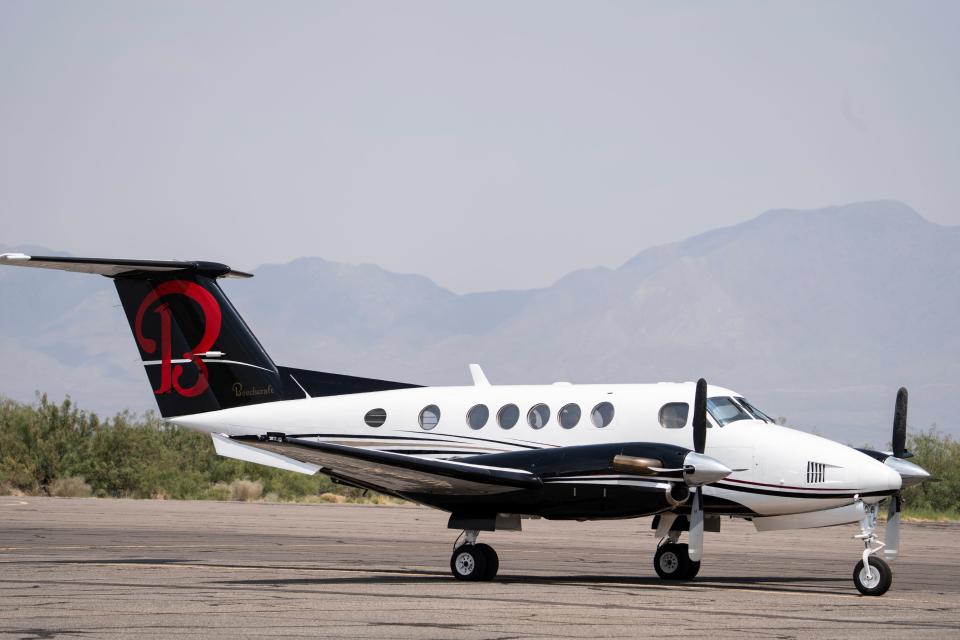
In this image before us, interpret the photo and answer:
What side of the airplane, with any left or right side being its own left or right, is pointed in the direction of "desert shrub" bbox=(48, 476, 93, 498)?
back

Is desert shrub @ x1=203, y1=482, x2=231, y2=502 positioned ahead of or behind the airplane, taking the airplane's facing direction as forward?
behind

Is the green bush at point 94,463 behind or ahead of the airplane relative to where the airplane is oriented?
behind

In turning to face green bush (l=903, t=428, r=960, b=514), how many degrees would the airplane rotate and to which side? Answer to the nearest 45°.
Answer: approximately 90° to its left

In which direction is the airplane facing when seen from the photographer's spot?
facing the viewer and to the right of the viewer
